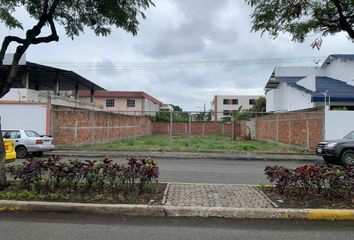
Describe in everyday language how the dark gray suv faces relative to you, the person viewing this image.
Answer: facing the viewer and to the left of the viewer

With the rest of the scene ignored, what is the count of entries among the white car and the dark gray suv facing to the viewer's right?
0

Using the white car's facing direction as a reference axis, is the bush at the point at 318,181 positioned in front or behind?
behind

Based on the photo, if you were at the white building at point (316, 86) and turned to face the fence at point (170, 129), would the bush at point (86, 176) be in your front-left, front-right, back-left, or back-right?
front-left

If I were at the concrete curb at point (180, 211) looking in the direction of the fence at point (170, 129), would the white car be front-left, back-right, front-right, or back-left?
front-left

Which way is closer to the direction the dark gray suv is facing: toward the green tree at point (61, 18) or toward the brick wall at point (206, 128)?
the green tree

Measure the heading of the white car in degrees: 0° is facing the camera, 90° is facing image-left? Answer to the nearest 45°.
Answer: approximately 135°
